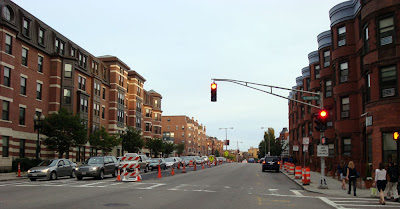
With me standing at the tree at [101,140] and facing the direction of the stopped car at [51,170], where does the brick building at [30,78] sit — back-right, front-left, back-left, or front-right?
front-right

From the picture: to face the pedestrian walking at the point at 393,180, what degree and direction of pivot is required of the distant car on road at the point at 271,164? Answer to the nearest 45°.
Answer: approximately 180°

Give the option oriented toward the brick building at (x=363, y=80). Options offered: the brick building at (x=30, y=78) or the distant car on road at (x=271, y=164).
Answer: the brick building at (x=30, y=78)

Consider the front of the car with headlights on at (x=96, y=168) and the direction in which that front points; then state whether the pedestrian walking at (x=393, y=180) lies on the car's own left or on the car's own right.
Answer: on the car's own left

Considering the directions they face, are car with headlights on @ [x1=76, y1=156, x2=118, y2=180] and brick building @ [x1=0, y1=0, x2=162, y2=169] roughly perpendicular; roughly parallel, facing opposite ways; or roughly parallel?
roughly perpendicular

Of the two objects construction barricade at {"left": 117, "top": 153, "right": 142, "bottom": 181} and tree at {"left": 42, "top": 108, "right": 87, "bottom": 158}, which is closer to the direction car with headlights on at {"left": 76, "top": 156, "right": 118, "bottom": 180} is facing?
the construction barricade

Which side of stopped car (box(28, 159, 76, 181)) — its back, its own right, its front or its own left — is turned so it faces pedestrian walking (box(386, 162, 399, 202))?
left

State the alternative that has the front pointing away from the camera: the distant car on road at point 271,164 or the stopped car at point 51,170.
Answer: the distant car on road

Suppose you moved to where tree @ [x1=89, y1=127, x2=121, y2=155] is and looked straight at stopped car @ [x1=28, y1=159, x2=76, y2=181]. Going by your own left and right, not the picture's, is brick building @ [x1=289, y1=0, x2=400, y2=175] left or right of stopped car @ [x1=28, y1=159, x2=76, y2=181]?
left

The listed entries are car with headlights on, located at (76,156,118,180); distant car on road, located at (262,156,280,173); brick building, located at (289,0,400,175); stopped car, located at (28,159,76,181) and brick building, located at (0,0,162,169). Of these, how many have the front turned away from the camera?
1

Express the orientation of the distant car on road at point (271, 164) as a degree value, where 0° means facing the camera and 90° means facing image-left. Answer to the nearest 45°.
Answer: approximately 180°

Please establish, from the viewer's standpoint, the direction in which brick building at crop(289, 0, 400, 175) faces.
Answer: facing the viewer and to the left of the viewer

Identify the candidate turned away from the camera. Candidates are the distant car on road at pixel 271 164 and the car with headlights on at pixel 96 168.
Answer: the distant car on road

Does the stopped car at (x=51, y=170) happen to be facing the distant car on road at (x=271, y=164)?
no

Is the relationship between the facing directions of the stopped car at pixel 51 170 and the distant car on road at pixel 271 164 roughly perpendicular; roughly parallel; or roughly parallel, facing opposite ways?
roughly parallel, facing opposite ways

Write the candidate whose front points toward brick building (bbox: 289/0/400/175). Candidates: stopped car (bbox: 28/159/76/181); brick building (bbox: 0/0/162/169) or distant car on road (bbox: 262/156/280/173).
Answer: brick building (bbox: 0/0/162/169)

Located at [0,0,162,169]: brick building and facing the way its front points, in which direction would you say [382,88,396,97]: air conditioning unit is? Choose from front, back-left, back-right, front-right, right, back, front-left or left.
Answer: front

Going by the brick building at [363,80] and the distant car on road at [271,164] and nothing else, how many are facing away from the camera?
1
